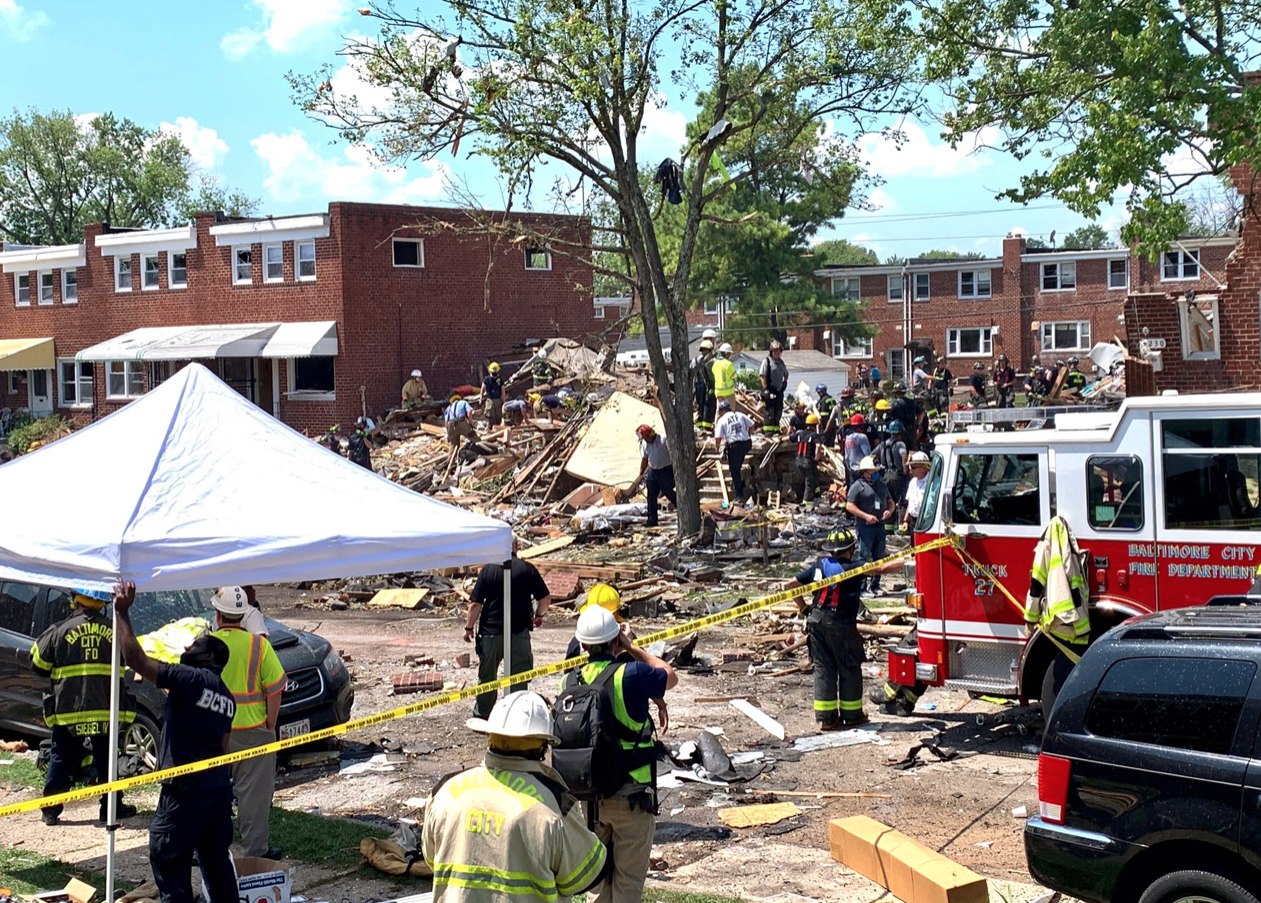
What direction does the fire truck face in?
to the viewer's left

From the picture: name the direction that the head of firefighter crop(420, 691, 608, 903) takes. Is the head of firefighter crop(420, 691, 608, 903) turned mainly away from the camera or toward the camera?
away from the camera

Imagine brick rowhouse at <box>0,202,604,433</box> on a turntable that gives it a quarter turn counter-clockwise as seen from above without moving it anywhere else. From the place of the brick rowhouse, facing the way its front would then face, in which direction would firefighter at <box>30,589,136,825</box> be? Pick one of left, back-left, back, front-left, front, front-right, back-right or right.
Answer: front-right

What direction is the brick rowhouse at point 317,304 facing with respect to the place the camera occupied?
facing the viewer and to the left of the viewer

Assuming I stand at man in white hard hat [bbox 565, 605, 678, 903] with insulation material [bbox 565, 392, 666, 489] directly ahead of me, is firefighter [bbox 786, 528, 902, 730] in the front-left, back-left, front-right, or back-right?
front-right

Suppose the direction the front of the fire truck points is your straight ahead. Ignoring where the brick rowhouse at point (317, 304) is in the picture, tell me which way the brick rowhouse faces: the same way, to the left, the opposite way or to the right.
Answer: to the left

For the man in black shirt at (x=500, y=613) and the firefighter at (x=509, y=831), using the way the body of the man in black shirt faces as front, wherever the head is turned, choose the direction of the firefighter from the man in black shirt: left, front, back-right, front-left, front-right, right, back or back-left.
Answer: back

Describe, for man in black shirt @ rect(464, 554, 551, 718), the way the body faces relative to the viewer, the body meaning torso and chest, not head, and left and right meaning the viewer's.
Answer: facing away from the viewer

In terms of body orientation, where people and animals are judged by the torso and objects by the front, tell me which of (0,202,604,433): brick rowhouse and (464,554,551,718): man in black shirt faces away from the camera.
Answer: the man in black shirt

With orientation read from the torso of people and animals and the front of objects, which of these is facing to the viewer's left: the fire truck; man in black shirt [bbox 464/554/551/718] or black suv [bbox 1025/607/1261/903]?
the fire truck

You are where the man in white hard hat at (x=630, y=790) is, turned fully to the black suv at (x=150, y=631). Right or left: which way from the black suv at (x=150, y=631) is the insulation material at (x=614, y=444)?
right

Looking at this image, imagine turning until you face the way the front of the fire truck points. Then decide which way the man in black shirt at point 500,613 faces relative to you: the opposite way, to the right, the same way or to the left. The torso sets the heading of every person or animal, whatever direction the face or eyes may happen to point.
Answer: to the right

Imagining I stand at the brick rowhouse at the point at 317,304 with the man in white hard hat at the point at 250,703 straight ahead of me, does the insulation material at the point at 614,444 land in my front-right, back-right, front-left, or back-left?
front-left

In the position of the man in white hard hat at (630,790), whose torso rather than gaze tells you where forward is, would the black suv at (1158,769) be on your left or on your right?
on your right

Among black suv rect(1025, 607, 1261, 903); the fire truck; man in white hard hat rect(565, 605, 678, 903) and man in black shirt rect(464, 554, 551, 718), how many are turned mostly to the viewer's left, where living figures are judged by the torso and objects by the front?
1

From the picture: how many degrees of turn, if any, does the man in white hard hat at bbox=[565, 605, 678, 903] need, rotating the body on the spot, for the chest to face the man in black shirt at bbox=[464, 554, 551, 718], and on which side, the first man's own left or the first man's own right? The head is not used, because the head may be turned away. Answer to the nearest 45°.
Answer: approximately 45° to the first man's own left

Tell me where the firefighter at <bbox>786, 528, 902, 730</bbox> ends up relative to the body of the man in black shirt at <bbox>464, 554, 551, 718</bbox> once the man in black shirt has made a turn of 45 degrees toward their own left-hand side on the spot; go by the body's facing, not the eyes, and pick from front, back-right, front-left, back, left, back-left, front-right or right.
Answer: back-right
